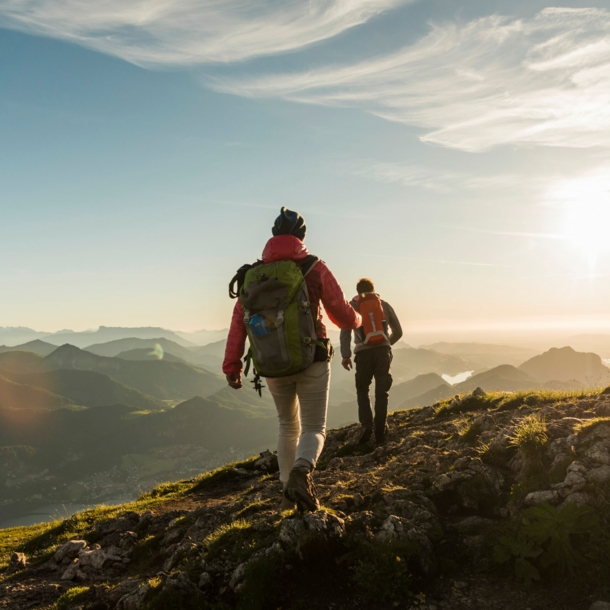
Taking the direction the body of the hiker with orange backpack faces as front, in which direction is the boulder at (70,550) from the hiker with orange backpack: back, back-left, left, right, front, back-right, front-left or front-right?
back-left

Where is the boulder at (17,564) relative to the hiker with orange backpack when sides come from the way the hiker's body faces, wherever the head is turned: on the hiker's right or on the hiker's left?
on the hiker's left

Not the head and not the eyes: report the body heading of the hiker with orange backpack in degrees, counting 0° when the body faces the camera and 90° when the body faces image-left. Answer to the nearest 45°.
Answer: approximately 180°

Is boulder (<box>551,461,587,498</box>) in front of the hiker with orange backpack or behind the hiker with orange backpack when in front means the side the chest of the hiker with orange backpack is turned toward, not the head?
behind

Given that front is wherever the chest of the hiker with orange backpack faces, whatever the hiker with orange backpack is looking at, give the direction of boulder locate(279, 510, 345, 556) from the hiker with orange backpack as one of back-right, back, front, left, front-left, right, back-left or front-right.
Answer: back

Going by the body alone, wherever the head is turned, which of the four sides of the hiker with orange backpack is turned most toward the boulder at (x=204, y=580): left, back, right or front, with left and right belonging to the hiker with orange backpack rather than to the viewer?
back
